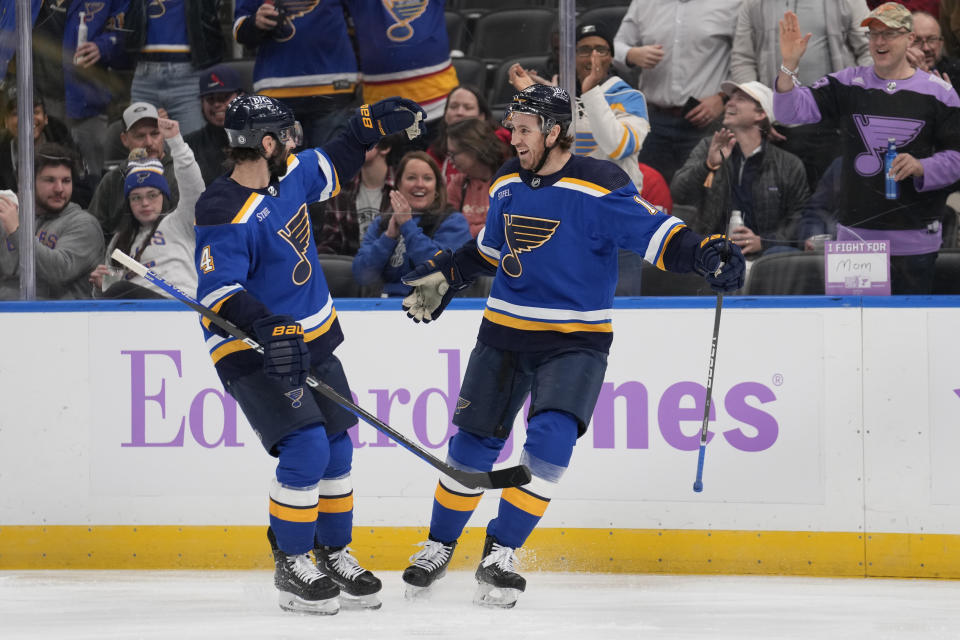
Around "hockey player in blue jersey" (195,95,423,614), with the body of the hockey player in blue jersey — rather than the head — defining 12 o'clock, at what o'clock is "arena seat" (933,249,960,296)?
The arena seat is roughly at 10 o'clock from the hockey player in blue jersey.

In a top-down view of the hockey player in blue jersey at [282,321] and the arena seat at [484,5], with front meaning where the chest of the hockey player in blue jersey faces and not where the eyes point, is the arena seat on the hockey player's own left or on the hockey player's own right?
on the hockey player's own left

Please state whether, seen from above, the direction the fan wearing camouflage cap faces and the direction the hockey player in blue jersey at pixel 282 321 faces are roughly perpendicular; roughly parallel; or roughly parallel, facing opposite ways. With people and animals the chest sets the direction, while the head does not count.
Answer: roughly perpendicular

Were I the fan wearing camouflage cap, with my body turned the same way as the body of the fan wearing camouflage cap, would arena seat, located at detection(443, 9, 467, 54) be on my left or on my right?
on my right

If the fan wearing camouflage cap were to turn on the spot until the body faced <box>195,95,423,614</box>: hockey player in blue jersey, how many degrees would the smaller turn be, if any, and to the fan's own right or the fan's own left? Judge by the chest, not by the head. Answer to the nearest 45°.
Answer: approximately 45° to the fan's own right

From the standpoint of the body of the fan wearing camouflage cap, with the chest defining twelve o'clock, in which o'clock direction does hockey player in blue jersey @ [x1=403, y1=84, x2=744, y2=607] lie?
The hockey player in blue jersey is roughly at 1 o'clock from the fan wearing camouflage cap.

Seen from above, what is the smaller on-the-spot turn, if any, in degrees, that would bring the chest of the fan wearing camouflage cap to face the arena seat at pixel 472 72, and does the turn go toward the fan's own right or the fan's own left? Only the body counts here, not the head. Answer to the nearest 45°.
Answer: approximately 90° to the fan's own right

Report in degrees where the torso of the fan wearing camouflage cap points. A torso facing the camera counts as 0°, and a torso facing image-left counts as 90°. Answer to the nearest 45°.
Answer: approximately 0°

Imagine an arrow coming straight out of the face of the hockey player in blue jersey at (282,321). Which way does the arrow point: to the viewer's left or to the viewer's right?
to the viewer's right
